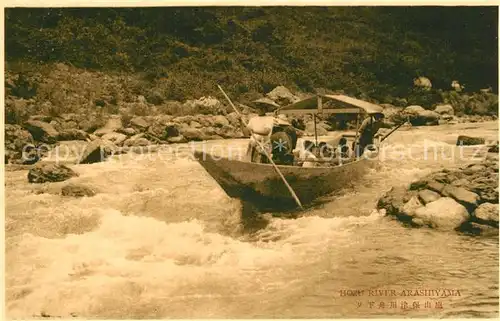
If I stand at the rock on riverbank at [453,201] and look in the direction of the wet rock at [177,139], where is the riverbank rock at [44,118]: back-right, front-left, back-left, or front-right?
front-left

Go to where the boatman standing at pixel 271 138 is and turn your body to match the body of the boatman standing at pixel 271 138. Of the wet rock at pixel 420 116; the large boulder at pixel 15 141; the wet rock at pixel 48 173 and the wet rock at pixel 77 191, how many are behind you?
1

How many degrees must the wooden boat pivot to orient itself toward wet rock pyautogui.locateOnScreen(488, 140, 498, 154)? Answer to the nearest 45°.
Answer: approximately 135° to its left

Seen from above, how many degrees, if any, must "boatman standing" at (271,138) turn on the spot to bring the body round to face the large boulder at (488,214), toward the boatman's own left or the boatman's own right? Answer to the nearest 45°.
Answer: approximately 135° to the boatman's own left

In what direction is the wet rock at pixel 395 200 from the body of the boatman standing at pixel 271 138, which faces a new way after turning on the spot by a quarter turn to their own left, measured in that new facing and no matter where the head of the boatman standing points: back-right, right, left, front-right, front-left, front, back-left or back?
front-left

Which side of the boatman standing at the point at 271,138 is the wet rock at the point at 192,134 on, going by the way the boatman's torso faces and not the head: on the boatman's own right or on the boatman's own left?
on the boatman's own right

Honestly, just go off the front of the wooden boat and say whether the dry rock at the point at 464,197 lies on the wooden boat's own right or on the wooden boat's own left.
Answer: on the wooden boat's own left

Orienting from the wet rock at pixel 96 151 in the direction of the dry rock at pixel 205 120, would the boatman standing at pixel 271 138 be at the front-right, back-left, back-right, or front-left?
front-right

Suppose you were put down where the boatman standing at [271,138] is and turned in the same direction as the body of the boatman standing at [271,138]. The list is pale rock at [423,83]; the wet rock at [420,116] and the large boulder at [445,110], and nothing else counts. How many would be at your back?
3

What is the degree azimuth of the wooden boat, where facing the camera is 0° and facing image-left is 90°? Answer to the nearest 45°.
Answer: approximately 45°

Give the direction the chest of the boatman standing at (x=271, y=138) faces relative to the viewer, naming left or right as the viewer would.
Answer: facing the viewer and to the left of the viewer

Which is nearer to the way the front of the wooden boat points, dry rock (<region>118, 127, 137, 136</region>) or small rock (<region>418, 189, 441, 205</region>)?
the dry rock

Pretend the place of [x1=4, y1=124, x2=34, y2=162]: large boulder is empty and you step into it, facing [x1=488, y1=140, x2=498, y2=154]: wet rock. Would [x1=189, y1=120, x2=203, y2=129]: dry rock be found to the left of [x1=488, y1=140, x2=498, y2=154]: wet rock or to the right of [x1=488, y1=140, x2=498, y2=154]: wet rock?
left

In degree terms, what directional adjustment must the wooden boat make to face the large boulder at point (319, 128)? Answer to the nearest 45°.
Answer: approximately 135° to its right
